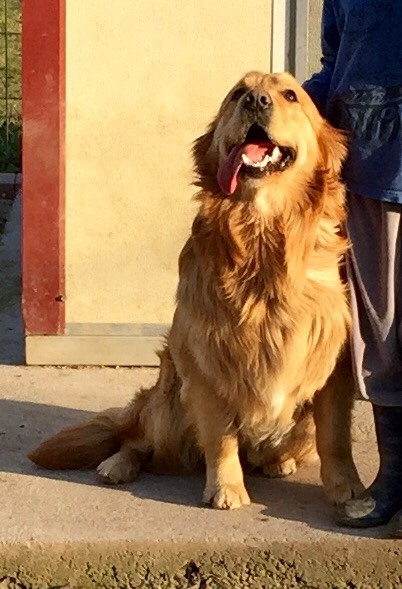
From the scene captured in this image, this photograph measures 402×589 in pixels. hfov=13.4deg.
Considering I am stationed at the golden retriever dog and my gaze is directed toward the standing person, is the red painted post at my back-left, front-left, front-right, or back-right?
back-left

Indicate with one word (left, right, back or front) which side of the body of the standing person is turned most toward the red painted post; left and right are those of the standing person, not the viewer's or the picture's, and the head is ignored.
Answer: right
